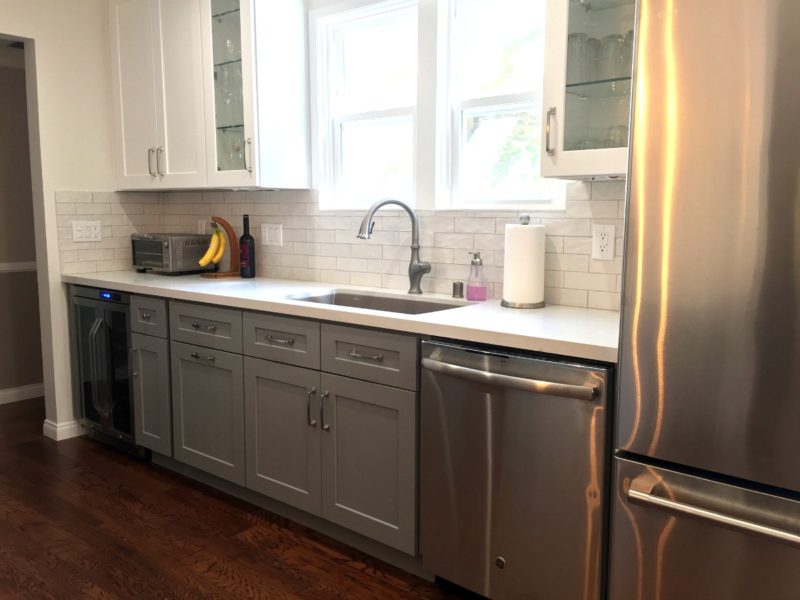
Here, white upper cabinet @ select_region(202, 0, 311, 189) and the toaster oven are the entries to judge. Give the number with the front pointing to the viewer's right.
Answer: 0

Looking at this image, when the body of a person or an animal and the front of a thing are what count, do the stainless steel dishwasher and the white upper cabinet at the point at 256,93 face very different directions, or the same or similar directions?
same or similar directions

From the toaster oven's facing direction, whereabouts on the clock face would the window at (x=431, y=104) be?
The window is roughly at 9 o'clock from the toaster oven.

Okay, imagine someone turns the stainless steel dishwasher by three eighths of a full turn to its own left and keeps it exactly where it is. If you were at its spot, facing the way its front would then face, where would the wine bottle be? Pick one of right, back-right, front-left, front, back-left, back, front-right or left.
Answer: back-left

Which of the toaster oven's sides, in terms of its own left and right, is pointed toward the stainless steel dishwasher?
left

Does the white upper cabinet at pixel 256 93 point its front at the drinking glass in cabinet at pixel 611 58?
no

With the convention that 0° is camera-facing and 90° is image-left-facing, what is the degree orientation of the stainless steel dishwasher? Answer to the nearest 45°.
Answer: approximately 45°

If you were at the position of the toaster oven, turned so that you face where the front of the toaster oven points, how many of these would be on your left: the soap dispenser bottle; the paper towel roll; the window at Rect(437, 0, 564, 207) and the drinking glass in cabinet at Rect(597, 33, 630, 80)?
4

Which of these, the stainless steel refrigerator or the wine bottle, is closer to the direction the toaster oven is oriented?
the stainless steel refrigerator

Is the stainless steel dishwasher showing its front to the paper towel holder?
no

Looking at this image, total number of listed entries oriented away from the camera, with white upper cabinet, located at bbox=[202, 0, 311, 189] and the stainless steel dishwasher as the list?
0

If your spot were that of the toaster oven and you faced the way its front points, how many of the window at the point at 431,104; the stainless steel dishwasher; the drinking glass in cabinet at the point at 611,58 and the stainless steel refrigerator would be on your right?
0

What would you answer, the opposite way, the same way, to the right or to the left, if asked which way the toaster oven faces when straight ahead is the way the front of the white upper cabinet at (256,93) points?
the same way

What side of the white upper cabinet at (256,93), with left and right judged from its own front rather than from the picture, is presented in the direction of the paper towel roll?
left

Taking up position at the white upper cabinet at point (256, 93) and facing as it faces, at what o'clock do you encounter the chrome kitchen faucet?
The chrome kitchen faucet is roughly at 9 o'clock from the white upper cabinet.

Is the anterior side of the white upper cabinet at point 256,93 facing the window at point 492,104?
no
